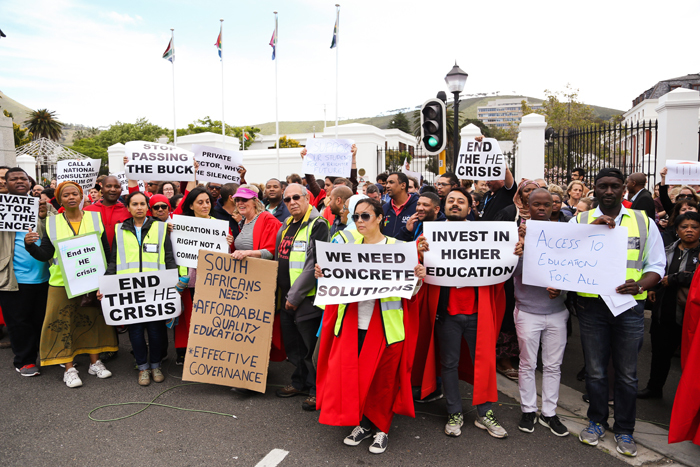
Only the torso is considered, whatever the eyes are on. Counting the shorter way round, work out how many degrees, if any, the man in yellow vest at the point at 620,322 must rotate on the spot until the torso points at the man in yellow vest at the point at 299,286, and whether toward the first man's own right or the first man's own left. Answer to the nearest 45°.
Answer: approximately 90° to the first man's own right

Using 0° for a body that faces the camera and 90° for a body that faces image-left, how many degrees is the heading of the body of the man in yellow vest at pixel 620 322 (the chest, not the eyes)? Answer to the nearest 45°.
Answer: approximately 0°

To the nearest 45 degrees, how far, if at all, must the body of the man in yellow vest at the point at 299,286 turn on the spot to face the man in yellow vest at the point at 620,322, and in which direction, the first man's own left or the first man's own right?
approximately 90° to the first man's own left

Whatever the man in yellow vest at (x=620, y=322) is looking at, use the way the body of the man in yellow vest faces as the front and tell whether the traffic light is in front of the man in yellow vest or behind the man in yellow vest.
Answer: behind

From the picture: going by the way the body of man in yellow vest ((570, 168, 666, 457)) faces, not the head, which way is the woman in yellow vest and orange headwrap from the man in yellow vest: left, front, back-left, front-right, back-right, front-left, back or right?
right

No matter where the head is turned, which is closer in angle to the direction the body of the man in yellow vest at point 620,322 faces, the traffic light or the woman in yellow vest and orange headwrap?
the woman in yellow vest and orange headwrap

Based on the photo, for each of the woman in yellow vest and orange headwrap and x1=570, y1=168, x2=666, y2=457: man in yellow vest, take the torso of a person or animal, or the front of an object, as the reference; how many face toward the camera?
2
